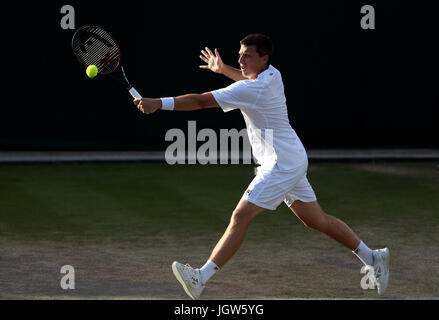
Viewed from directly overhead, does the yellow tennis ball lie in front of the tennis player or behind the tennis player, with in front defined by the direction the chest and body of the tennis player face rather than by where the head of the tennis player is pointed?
in front

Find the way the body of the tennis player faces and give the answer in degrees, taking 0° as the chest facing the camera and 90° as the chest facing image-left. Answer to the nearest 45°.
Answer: approximately 90°
